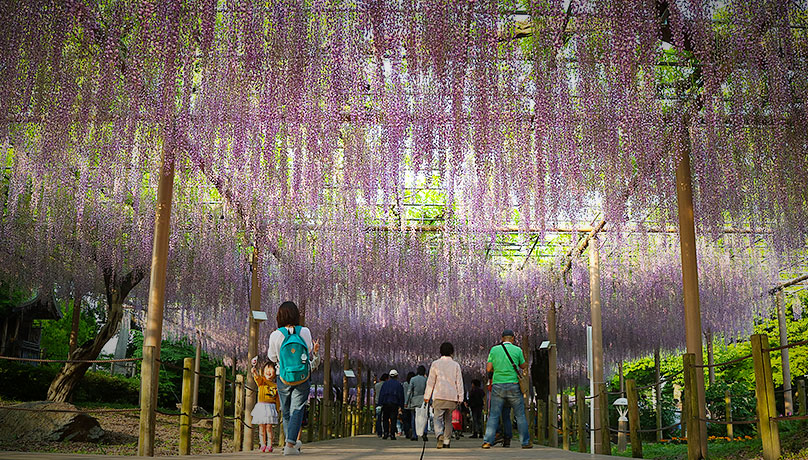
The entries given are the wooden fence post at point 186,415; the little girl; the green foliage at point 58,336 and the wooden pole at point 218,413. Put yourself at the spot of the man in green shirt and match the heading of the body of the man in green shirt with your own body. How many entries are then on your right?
0

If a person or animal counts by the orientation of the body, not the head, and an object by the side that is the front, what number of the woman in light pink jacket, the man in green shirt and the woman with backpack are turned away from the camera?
3

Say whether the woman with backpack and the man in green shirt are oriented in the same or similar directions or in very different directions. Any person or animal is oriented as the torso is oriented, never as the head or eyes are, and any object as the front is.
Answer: same or similar directions

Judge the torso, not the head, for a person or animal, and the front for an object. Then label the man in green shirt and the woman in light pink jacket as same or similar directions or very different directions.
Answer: same or similar directions

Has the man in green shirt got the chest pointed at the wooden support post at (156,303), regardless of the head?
no

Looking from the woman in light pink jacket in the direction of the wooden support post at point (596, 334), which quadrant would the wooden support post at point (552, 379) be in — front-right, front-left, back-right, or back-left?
front-left

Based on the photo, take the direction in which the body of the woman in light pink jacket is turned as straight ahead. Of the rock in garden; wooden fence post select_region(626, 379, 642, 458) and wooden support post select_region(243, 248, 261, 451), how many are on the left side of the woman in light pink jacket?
2

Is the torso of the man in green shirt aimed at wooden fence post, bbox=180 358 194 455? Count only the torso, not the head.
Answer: no

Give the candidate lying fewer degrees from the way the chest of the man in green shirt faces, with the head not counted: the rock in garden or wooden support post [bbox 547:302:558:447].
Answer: the wooden support post

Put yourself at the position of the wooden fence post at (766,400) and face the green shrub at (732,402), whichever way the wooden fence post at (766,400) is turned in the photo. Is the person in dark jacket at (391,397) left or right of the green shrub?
left

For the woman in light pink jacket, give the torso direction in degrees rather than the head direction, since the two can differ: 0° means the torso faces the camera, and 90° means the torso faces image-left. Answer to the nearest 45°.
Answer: approximately 180°

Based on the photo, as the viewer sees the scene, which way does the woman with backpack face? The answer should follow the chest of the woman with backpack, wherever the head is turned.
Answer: away from the camera

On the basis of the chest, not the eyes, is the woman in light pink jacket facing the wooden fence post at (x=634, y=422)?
no

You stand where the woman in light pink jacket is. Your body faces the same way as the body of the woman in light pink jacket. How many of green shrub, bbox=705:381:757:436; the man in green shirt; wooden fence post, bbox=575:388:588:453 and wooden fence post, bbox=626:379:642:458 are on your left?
0

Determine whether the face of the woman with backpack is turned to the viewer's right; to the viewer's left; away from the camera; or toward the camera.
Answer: away from the camera

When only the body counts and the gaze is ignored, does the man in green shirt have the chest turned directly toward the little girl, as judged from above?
no
